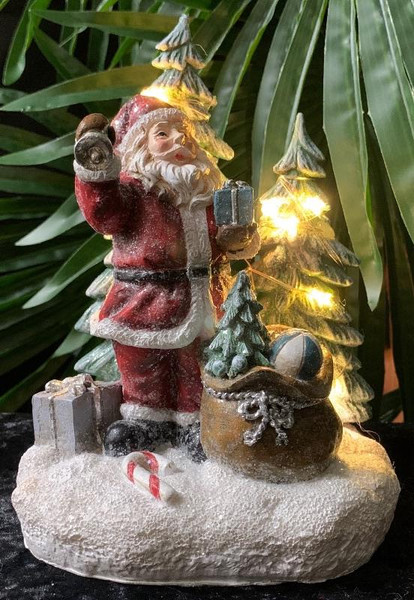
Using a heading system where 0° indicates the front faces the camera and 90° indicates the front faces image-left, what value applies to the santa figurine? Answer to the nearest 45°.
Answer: approximately 315°

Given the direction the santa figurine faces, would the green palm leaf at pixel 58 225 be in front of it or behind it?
behind

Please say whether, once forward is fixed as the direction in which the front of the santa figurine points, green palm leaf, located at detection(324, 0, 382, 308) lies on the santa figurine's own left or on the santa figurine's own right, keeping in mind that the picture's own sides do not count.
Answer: on the santa figurine's own left

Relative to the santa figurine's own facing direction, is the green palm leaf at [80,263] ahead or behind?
behind

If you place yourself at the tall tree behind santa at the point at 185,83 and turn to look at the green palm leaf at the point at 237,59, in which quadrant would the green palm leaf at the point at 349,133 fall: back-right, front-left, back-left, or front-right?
front-right
